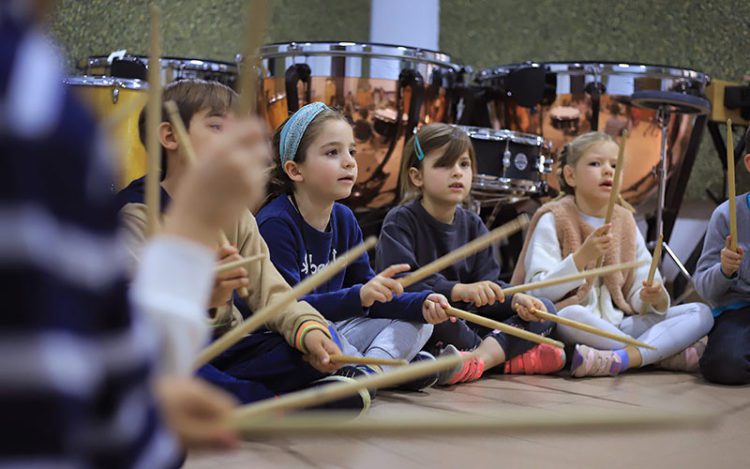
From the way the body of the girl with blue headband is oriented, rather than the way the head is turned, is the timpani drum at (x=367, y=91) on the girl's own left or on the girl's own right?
on the girl's own left

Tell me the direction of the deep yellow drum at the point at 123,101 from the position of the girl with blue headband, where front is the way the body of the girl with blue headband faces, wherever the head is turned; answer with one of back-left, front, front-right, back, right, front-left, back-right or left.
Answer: back

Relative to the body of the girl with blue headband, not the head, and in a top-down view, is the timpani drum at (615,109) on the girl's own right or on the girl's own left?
on the girl's own left

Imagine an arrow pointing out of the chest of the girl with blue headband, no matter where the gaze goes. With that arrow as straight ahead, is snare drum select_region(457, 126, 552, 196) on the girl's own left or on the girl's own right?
on the girl's own left

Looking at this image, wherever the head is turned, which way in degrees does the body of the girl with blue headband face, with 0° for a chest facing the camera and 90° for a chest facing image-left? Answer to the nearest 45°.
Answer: approximately 315°
